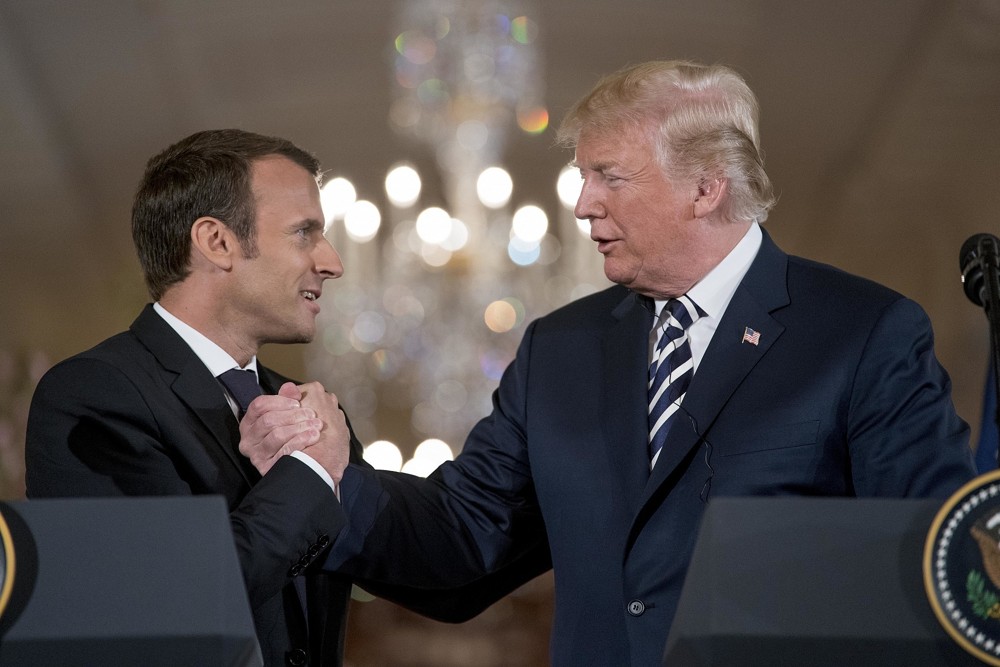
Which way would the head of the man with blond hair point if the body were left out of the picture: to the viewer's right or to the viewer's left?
to the viewer's left

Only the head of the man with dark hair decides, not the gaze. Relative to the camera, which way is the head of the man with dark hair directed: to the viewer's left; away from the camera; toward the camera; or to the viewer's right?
to the viewer's right

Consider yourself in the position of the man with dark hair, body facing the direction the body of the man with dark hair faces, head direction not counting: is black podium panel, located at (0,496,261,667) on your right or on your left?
on your right

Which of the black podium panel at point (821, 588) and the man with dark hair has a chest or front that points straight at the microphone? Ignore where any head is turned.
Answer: the man with dark hair

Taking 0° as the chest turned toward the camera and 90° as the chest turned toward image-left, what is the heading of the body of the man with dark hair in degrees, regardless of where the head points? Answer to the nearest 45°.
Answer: approximately 315°
